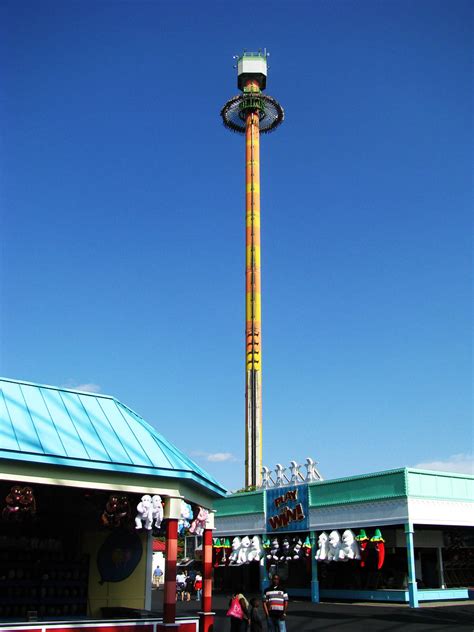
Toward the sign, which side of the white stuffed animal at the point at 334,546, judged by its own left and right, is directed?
right

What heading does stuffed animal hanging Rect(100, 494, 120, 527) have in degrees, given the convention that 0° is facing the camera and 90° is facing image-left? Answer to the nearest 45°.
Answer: approximately 315°

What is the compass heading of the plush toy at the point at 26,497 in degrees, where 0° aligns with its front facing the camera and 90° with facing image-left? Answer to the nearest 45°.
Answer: approximately 315°

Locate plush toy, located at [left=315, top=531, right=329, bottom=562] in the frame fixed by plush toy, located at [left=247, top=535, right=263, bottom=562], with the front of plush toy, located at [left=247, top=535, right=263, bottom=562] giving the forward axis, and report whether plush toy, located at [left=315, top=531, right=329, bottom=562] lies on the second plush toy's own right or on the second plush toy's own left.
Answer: on the second plush toy's own left

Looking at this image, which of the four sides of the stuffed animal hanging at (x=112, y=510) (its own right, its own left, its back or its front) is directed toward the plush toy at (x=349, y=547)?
left

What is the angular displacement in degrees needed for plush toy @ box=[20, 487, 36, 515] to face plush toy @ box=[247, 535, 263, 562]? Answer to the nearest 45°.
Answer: approximately 90° to its left
